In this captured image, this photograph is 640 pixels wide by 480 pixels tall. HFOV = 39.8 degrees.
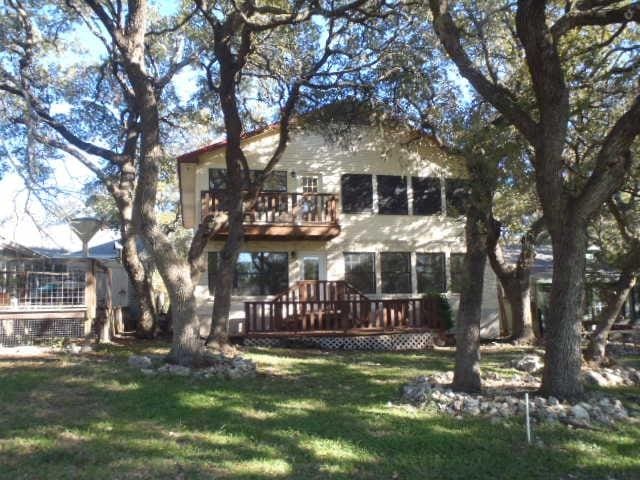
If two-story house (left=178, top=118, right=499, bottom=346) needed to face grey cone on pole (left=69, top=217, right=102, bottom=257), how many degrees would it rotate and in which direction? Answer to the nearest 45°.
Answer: approximately 45° to its right

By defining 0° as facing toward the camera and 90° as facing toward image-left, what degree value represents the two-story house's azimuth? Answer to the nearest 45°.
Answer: approximately 0°

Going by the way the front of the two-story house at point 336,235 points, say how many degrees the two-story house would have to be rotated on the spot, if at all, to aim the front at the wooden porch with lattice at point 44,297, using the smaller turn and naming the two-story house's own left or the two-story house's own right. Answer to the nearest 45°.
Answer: approximately 45° to the two-story house's own right

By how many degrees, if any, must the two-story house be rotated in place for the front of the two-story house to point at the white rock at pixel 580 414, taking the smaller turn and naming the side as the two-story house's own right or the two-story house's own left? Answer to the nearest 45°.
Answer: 0° — it already faces it
